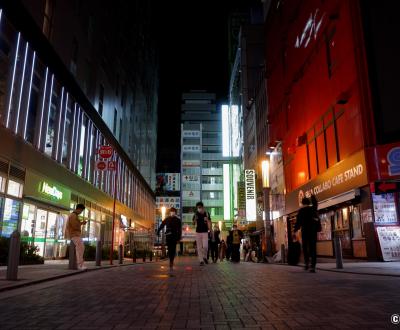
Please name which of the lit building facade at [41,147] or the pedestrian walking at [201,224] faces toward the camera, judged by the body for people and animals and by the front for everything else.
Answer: the pedestrian walking

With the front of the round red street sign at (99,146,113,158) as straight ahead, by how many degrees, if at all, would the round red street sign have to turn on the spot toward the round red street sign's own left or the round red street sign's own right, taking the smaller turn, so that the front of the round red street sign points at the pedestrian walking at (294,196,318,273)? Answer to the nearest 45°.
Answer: approximately 45° to the round red street sign's own left

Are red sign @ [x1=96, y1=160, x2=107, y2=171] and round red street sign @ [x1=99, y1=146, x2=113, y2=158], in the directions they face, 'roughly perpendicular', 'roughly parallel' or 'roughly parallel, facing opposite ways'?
roughly parallel

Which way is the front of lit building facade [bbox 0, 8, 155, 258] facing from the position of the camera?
facing to the right of the viewer

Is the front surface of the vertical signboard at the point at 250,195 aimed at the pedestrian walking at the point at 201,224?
yes

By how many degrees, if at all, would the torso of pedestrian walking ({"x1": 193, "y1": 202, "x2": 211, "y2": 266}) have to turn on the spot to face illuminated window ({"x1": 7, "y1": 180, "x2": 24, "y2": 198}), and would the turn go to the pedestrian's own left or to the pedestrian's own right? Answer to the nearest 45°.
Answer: approximately 90° to the pedestrian's own right

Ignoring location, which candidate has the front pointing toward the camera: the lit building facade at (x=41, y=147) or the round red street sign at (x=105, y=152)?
the round red street sign

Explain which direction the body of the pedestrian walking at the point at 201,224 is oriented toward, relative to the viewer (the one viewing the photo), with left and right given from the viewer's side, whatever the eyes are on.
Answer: facing the viewer

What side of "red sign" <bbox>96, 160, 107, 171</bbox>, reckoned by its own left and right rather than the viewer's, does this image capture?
front

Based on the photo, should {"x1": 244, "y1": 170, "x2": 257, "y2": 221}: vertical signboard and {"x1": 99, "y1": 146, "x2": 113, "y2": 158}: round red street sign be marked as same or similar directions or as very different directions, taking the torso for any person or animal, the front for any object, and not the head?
same or similar directions
